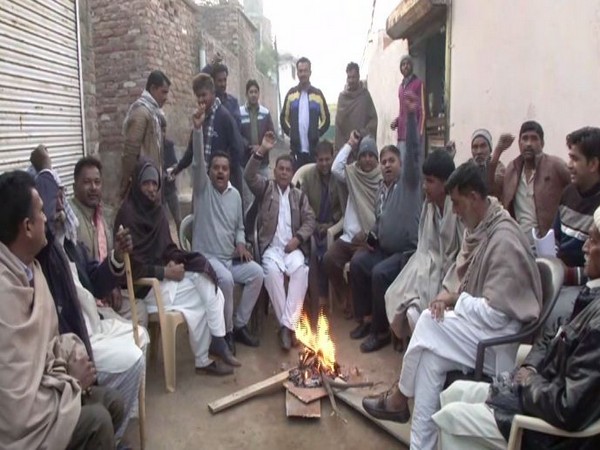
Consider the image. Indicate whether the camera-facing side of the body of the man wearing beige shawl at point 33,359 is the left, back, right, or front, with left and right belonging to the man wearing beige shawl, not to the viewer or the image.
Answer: right

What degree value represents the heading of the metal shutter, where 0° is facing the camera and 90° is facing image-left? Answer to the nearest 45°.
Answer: approximately 315°

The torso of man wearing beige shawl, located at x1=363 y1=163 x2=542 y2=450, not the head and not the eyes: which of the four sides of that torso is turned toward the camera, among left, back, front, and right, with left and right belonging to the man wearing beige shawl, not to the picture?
left

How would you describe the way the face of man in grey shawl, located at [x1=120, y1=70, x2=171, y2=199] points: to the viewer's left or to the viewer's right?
to the viewer's right

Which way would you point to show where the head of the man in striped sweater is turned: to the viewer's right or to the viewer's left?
to the viewer's left

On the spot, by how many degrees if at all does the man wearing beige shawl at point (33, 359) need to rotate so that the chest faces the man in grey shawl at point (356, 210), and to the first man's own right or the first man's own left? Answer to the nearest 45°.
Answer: approximately 45° to the first man's own left

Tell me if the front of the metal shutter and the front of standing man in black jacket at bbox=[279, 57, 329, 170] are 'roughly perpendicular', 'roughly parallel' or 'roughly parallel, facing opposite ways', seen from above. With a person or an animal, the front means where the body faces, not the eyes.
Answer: roughly perpendicular

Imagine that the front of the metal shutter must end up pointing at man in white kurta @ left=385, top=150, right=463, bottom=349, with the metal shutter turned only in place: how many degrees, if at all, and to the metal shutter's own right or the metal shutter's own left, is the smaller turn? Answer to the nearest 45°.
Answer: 0° — it already faces them

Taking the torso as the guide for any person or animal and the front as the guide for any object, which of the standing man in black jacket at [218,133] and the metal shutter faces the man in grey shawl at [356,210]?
the metal shutter
